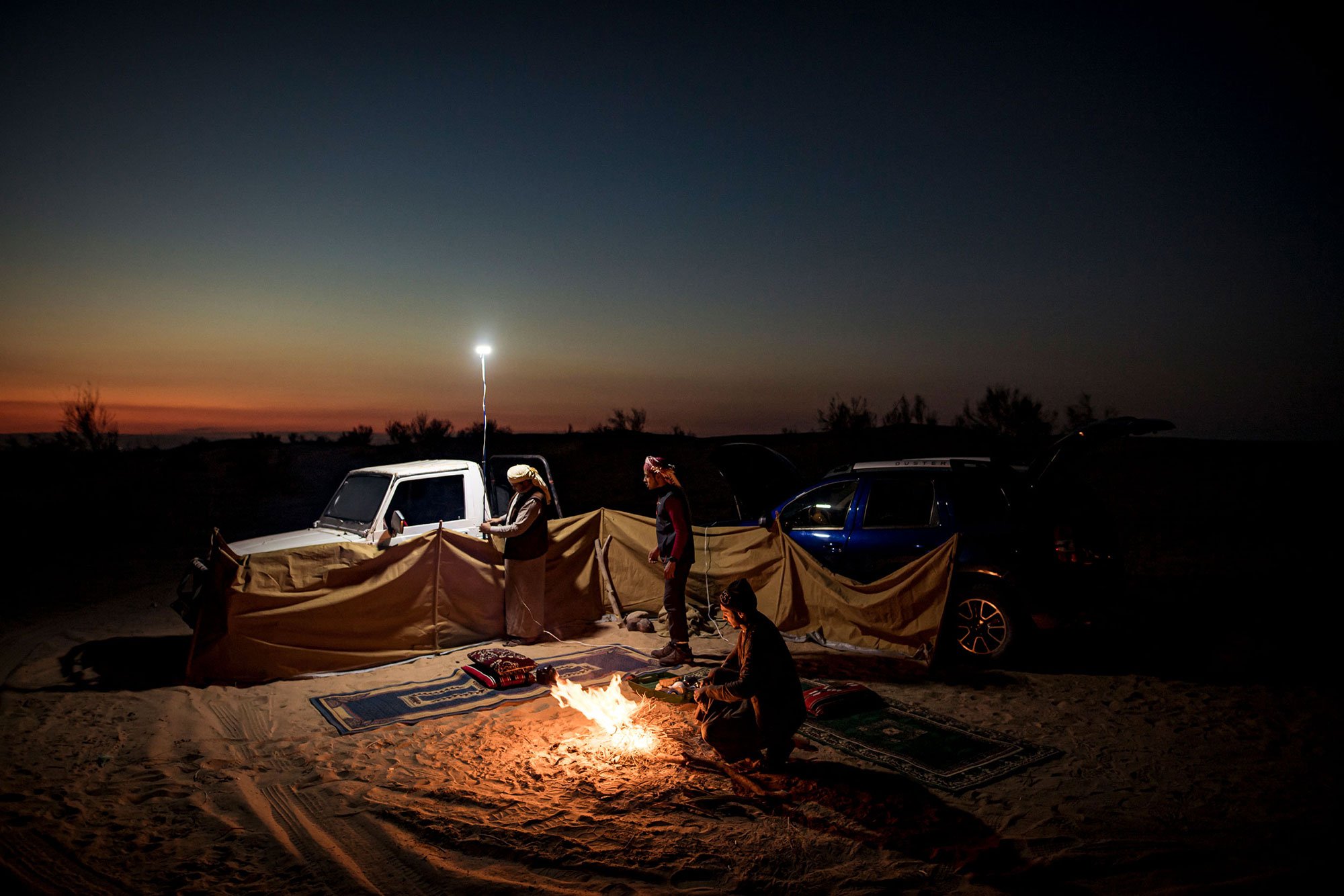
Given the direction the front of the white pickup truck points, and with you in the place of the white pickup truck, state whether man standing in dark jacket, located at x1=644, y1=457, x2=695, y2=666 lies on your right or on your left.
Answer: on your left

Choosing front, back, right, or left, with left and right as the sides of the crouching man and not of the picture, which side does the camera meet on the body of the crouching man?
left

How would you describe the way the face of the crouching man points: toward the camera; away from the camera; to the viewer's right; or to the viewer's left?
to the viewer's left

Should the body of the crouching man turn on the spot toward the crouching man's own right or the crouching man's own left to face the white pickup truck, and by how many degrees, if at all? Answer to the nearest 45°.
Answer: approximately 45° to the crouching man's own right

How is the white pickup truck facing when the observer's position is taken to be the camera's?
facing the viewer and to the left of the viewer

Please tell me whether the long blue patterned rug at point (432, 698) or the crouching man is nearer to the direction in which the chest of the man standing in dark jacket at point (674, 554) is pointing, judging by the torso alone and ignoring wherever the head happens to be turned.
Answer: the long blue patterned rug

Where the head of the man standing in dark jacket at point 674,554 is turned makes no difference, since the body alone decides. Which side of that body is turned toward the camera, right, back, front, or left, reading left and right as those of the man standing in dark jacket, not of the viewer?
left

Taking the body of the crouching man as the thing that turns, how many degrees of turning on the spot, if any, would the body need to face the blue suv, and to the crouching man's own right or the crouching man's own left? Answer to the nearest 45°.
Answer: approximately 135° to the crouching man's own right

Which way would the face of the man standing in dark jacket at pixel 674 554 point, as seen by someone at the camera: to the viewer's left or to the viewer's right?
to the viewer's left

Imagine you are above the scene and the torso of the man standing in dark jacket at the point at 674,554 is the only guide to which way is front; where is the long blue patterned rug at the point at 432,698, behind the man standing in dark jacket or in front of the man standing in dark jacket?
in front

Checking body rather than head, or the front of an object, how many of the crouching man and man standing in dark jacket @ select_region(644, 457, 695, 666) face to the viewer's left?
2

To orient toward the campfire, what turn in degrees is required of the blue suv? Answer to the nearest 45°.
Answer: approximately 90° to its left

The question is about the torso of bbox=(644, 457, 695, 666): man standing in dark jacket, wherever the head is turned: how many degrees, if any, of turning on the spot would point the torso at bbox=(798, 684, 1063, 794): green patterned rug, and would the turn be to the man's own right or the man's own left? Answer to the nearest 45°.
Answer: approximately 135° to the man's own left

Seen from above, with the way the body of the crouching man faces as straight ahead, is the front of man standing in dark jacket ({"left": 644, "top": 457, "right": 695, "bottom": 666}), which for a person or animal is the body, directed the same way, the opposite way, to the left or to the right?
the same way

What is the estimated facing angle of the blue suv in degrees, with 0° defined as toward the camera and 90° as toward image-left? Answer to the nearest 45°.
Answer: approximately 135°
